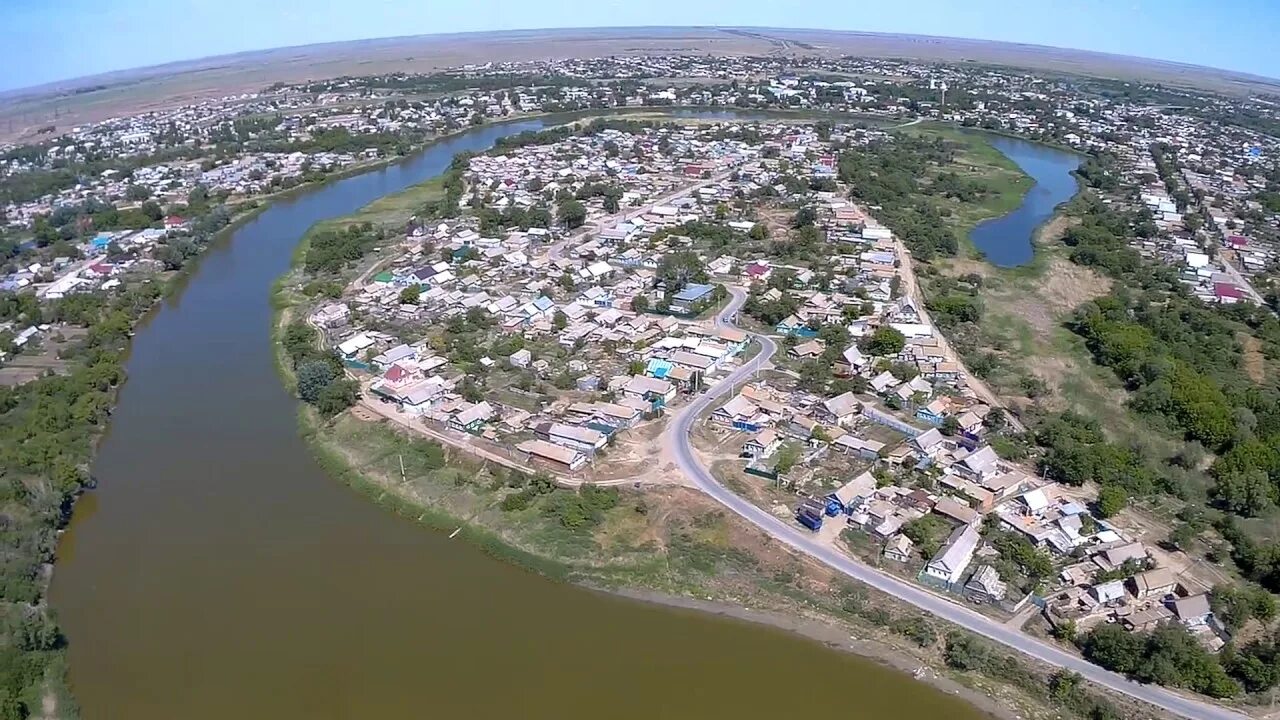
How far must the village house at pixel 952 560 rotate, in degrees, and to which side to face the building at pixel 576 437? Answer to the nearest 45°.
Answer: approximately 45° to its right

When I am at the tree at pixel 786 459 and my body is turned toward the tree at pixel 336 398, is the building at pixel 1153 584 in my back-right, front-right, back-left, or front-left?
back-left

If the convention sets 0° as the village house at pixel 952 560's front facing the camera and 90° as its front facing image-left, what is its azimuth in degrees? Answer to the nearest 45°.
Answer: approximately 45°

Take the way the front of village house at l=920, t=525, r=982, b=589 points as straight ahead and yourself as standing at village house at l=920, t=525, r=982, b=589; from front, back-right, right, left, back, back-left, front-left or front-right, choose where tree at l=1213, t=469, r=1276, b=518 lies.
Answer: back

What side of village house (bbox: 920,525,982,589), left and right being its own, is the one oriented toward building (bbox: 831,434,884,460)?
right

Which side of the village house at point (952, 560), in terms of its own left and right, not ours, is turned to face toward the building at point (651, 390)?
right

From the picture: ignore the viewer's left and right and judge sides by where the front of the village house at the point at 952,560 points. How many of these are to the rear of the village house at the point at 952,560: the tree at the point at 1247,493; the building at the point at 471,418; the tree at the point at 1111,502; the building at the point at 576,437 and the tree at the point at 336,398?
2

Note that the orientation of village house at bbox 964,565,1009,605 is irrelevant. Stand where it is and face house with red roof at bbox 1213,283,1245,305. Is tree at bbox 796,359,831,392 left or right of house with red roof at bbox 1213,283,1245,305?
left

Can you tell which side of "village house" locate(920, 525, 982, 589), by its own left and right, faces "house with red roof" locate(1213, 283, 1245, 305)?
back

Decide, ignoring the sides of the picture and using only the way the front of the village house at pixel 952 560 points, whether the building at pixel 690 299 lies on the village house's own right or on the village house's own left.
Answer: on the village house's own right

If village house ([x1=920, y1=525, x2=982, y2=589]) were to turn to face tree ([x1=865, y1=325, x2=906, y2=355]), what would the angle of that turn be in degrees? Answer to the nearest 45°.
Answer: approximately 135° to its right

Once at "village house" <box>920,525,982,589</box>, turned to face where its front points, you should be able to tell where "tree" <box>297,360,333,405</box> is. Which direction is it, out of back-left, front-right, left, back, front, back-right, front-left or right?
front-right

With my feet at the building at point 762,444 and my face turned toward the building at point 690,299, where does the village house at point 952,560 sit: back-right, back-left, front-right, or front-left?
back-right

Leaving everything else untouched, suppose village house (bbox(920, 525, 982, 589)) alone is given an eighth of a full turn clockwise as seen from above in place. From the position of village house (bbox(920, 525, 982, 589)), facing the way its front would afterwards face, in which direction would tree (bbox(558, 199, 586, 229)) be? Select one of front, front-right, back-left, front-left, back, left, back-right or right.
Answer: front-right

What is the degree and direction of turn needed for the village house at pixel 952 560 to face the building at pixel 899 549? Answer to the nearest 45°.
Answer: approximately 45° to its right

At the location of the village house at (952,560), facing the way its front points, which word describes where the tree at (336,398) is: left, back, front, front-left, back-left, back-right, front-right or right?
front-right

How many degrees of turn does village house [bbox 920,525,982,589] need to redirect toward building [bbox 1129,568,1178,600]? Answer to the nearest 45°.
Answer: approximately 135° to its left
